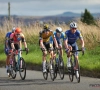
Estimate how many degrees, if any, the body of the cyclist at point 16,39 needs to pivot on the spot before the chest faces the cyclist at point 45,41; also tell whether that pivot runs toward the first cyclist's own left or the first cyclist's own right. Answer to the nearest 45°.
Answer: approximately 45° to the first cyclist's own left

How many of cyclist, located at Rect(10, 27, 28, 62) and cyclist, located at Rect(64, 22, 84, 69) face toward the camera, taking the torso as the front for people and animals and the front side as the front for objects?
2

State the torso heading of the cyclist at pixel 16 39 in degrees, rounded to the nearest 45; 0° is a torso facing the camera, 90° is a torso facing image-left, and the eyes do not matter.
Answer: approximately 0°

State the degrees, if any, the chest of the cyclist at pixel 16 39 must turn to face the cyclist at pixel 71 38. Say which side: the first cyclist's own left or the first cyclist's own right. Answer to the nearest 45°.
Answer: approximately 45° to the first cyclist's own left
